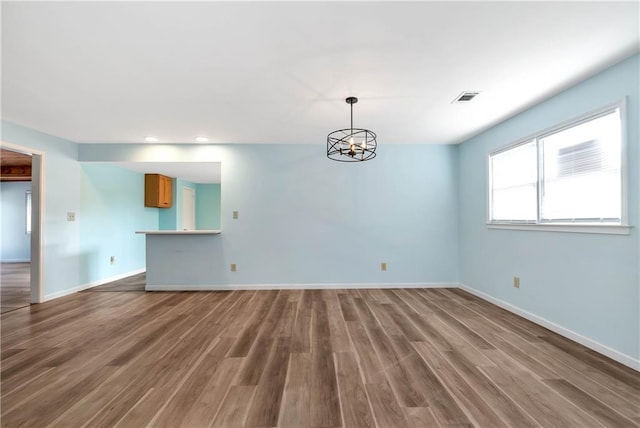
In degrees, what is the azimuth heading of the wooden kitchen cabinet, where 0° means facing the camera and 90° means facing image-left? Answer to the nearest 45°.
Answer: approximately 315°
